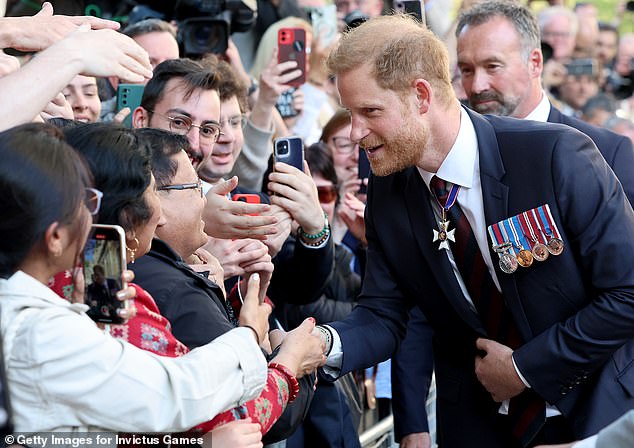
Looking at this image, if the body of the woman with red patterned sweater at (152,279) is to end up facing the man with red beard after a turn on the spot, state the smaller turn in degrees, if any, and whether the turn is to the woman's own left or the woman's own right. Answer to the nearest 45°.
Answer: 0° — they already face them

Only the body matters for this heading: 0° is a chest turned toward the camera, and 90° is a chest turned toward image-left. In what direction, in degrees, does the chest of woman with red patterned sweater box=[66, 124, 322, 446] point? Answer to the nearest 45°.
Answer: approximately 225°

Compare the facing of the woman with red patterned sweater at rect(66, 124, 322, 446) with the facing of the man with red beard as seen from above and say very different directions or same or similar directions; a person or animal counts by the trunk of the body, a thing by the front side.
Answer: very different directions

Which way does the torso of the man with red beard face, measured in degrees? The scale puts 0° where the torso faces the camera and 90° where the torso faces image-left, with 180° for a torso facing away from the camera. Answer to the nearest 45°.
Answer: approximately 45°

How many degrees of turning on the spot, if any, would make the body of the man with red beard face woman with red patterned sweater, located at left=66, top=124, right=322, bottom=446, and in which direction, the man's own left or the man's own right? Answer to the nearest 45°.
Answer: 0° — they already face them
